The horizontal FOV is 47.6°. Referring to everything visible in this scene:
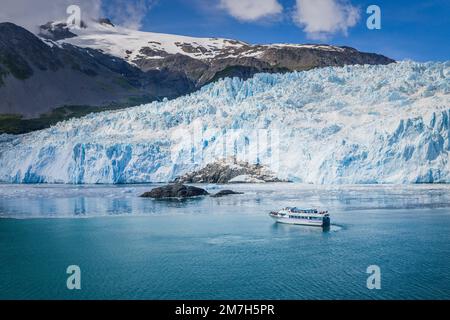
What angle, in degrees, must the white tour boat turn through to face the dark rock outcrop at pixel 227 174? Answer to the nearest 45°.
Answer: approximately 45° to its right

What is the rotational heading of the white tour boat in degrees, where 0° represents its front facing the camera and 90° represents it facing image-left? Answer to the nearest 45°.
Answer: approximately 135°

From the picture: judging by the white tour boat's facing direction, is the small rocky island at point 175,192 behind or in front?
in front

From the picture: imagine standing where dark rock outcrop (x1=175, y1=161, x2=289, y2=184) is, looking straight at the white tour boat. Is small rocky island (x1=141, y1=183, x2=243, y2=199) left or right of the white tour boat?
right
